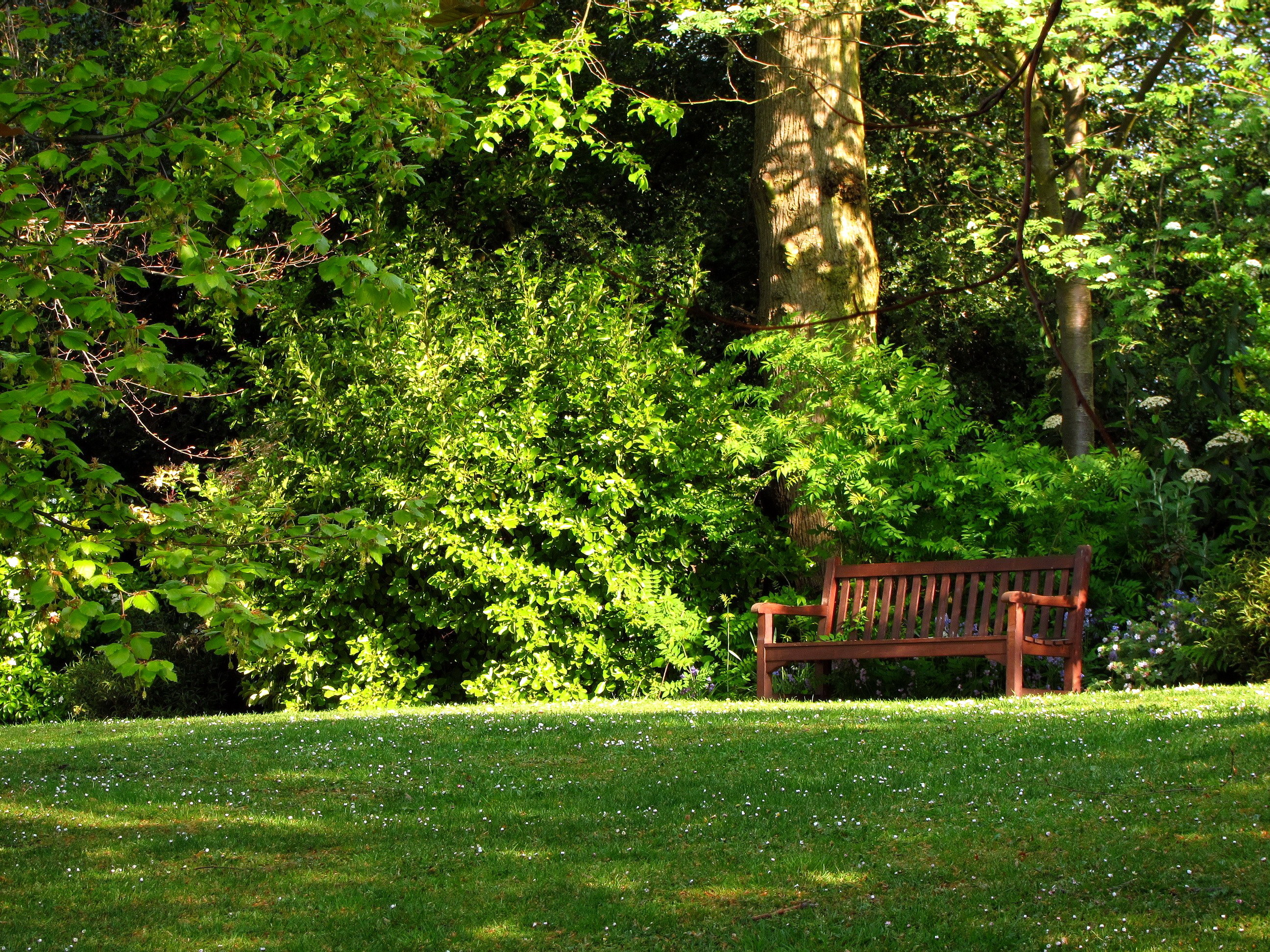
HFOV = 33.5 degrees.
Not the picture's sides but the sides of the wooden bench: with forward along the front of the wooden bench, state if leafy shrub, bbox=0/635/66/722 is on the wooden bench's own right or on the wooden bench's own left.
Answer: on the wooden bench's own right

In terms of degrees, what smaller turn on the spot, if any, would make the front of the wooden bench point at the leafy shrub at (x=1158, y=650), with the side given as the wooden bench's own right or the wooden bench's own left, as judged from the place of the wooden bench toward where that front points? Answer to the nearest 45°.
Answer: approximately 135° to the wooden bench's own left

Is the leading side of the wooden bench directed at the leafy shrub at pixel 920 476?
no

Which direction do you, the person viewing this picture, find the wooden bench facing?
facing the viewer and to the left of the viewer
